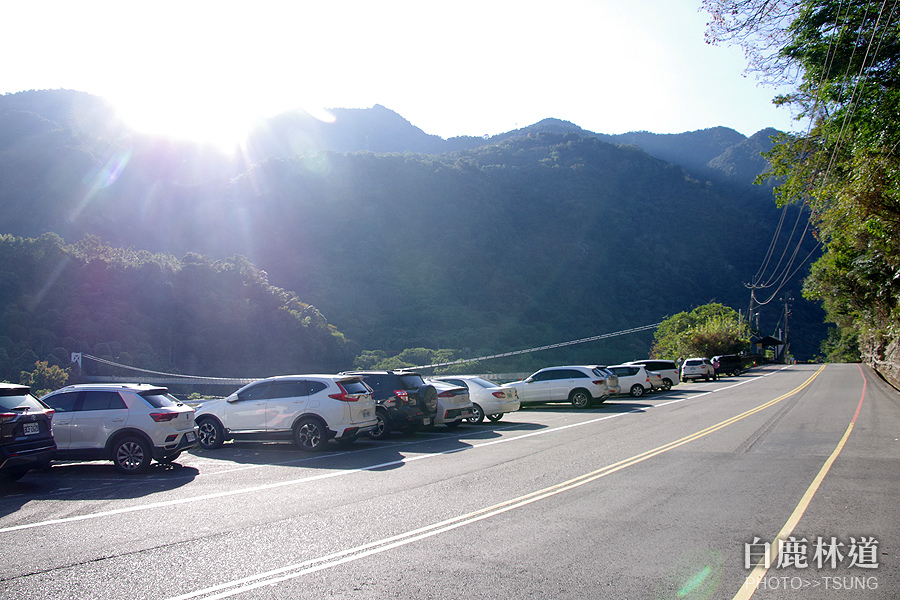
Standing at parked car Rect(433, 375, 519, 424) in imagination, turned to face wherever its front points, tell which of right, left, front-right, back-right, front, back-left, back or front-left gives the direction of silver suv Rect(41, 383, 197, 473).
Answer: left

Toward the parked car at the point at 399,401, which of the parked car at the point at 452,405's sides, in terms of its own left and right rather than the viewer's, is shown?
left

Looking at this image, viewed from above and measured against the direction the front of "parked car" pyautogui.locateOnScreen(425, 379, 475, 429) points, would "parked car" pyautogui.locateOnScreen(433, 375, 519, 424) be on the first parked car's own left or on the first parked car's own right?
on the first parked car's own right

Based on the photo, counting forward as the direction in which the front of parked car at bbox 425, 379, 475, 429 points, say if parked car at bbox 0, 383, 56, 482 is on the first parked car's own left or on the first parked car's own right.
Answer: on the first parked car's own left

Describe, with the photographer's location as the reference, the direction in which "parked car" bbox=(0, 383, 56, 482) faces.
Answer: facing away from the viewer and to the left of the viewer

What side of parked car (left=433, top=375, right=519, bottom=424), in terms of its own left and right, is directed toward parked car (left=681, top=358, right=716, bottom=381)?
right

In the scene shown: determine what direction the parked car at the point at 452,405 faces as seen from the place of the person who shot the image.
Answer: facing away from the viewer and to the left of the viewer
